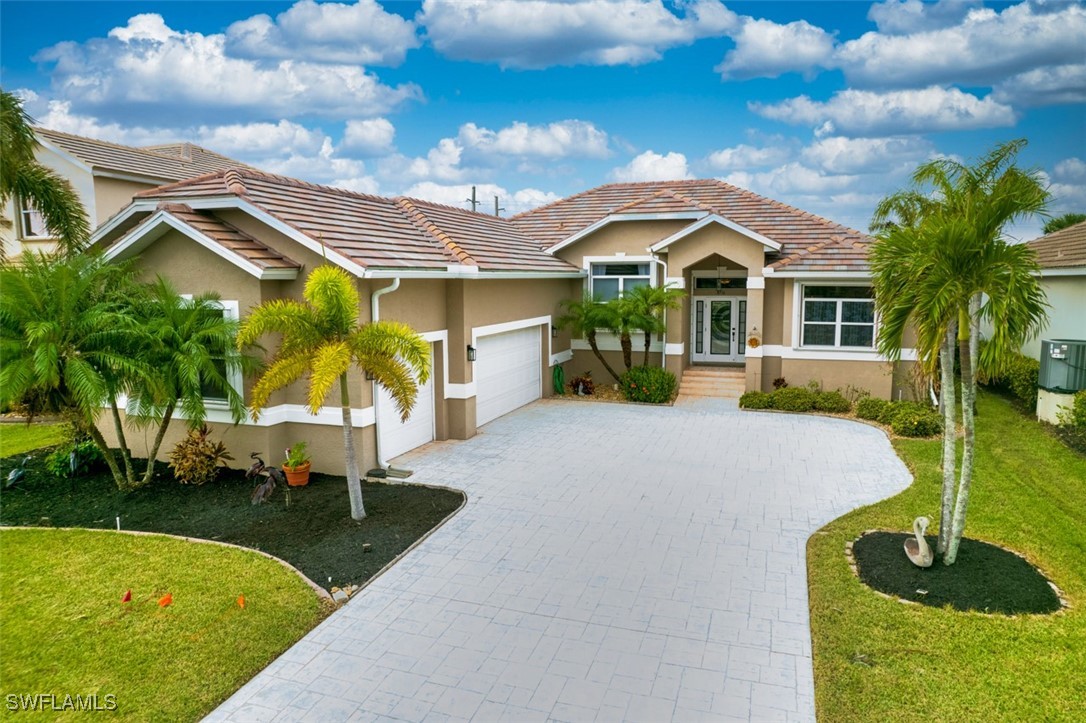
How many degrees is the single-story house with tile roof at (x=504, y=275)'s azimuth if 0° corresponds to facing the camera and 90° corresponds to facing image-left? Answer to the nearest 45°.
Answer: approximately 0°

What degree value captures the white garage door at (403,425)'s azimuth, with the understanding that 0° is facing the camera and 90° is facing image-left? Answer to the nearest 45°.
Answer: approximately 315°

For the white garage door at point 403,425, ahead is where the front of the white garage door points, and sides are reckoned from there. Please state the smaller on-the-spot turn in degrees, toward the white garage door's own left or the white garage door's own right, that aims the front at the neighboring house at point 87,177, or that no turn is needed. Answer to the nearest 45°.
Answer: approximately 180°

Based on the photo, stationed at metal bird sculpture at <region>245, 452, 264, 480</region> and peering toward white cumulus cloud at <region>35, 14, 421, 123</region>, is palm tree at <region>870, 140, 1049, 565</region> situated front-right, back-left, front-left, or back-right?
back-right

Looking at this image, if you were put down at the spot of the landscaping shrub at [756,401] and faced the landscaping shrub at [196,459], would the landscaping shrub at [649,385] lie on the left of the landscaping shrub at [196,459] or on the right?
right

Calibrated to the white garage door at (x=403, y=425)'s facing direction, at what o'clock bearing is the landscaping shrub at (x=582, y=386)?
The landscaping shrub is roughly at 9 o'clock from the white garage door.

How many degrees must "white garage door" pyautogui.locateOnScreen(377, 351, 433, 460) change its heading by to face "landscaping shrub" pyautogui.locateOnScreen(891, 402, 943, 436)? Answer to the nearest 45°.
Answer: approximately 45° to its left

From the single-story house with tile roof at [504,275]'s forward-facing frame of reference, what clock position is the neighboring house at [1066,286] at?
The neighboring house is roughly at 9 o'clock from the single-story house with tile roof.

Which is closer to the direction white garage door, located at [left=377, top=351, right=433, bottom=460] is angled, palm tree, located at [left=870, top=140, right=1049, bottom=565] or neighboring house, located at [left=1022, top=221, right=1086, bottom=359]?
the palm tree

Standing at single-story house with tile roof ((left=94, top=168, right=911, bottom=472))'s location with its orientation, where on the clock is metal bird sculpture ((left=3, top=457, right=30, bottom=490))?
The metal bird sculpture is roughly at 2 o'clock from the single-story house with tile roof.

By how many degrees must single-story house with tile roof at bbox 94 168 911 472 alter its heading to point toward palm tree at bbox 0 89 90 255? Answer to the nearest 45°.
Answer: approximately 45° to its right
